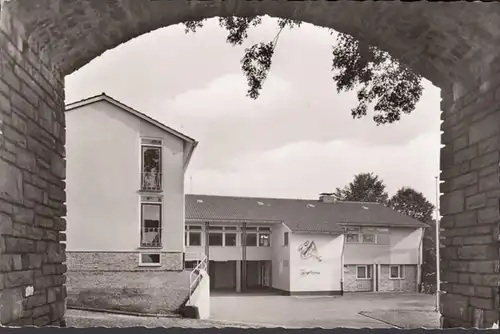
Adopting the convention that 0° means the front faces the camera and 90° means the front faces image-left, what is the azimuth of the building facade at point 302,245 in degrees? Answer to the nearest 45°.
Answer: approximately 0°

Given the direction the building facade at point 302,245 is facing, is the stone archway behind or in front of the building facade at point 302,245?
in front
